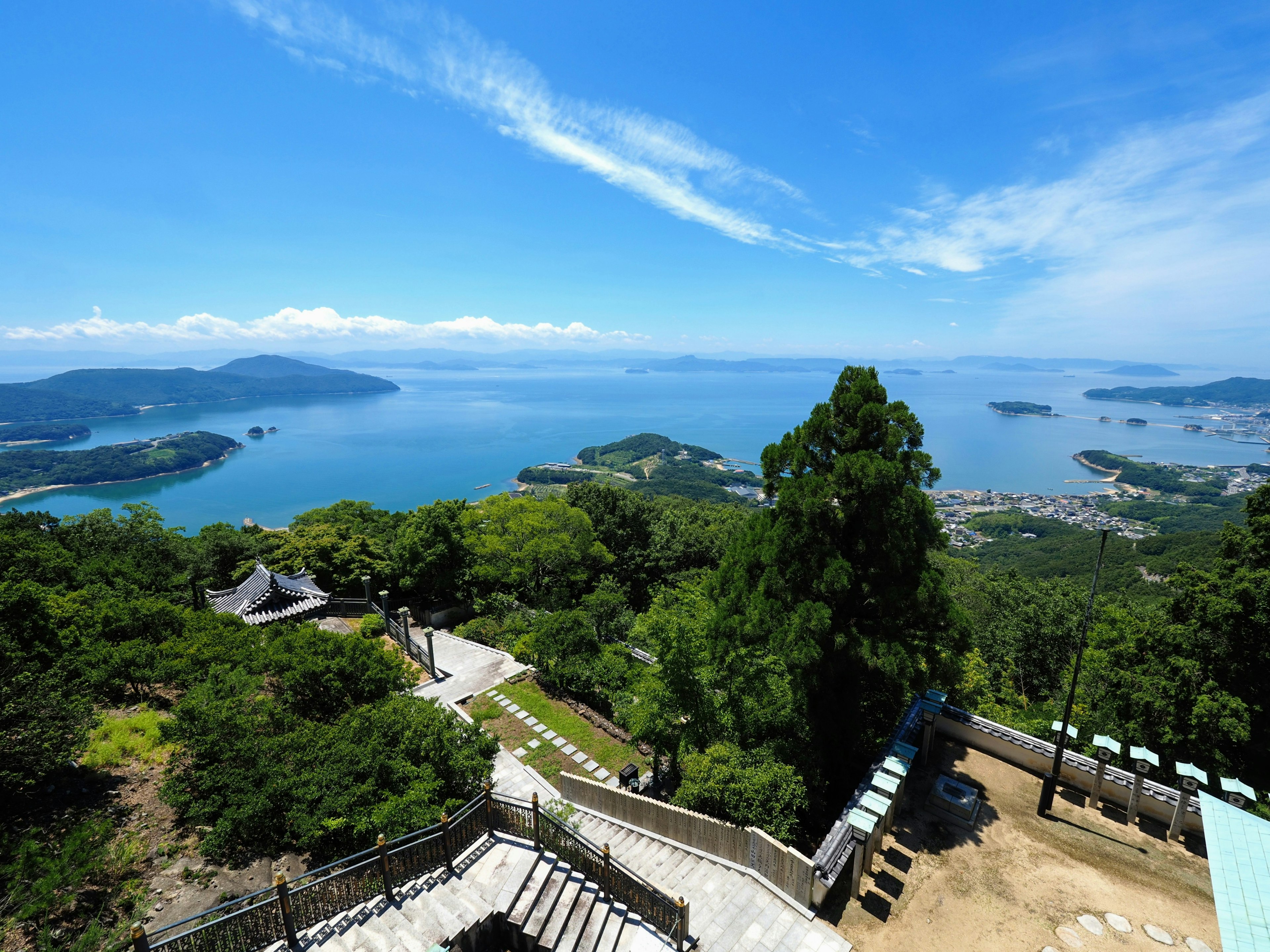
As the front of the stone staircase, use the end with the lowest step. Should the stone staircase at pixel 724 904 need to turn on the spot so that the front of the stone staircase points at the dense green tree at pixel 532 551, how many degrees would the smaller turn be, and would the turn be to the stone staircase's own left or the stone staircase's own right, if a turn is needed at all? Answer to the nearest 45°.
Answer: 0° — it already faces it

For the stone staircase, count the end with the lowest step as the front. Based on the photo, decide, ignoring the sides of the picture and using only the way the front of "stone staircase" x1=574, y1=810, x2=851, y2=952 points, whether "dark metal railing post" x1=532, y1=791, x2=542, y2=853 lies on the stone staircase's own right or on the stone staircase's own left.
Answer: on the stone staircase's own left

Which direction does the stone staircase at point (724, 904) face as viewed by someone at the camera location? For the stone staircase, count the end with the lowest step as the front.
facing away from the viewer and to the left of the viewer

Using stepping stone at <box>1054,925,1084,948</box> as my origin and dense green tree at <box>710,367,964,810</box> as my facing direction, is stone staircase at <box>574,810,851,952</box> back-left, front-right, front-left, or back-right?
front-left

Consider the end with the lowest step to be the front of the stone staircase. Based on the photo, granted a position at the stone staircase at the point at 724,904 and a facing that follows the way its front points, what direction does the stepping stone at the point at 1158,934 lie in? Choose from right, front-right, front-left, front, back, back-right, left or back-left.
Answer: back-right

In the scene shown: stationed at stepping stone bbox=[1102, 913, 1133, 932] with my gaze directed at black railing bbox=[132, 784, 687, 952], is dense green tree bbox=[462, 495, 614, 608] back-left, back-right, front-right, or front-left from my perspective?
front-right

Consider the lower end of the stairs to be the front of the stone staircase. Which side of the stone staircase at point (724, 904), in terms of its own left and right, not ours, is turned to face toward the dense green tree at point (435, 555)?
front

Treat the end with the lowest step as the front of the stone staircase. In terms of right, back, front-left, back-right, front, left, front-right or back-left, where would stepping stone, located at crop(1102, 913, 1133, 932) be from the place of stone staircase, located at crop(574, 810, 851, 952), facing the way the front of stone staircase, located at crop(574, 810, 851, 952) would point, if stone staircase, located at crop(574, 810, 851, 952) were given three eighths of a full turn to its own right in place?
front

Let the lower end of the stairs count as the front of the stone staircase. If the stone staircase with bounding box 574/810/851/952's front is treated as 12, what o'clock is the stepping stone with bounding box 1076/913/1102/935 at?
The stepping stone is roughly at 4 o'clock from the stone staircase.

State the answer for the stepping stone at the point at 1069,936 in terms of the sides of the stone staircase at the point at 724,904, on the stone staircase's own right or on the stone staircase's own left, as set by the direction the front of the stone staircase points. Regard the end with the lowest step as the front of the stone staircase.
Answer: on the stone staircase's own right

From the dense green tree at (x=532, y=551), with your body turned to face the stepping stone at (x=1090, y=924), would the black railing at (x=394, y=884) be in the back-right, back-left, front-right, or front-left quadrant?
front-right

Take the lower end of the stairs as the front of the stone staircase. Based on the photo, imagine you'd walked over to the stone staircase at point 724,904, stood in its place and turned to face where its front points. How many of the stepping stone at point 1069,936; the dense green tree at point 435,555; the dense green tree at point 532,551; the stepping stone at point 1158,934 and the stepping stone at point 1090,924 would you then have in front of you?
2

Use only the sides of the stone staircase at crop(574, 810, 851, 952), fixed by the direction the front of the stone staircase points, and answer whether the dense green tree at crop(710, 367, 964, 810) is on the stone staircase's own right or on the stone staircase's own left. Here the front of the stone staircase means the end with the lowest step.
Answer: on the stone staircase's own right
